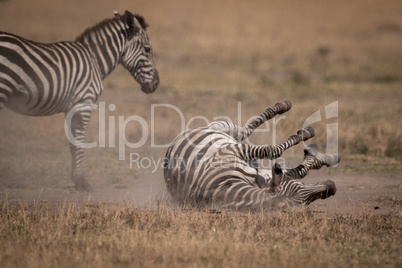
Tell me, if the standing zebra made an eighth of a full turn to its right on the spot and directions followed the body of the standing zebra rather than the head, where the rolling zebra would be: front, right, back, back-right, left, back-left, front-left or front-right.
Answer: front

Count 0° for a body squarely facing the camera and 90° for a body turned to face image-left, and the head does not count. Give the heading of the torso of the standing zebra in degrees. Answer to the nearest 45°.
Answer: approximately 270°
